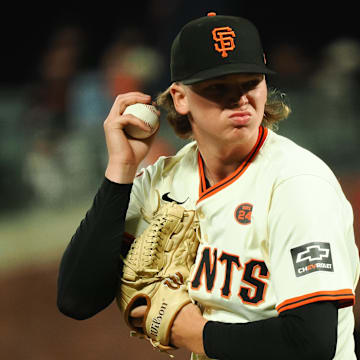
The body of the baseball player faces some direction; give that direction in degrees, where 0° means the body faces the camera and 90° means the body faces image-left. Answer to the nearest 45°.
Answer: approximately 45°
